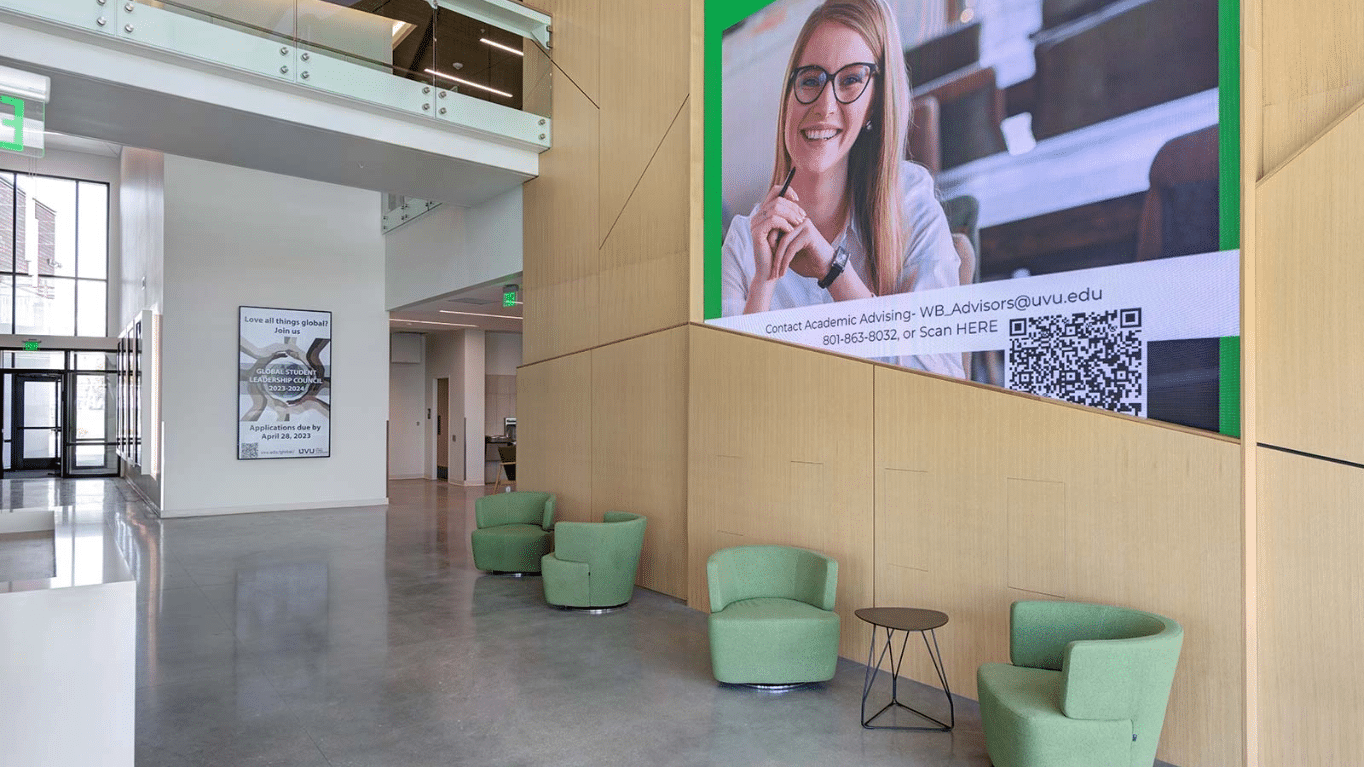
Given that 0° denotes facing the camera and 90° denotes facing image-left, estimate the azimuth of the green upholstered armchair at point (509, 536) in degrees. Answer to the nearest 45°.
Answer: approximately 45°

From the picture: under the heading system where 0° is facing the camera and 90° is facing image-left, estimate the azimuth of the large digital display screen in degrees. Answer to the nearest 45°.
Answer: approximately 45°
